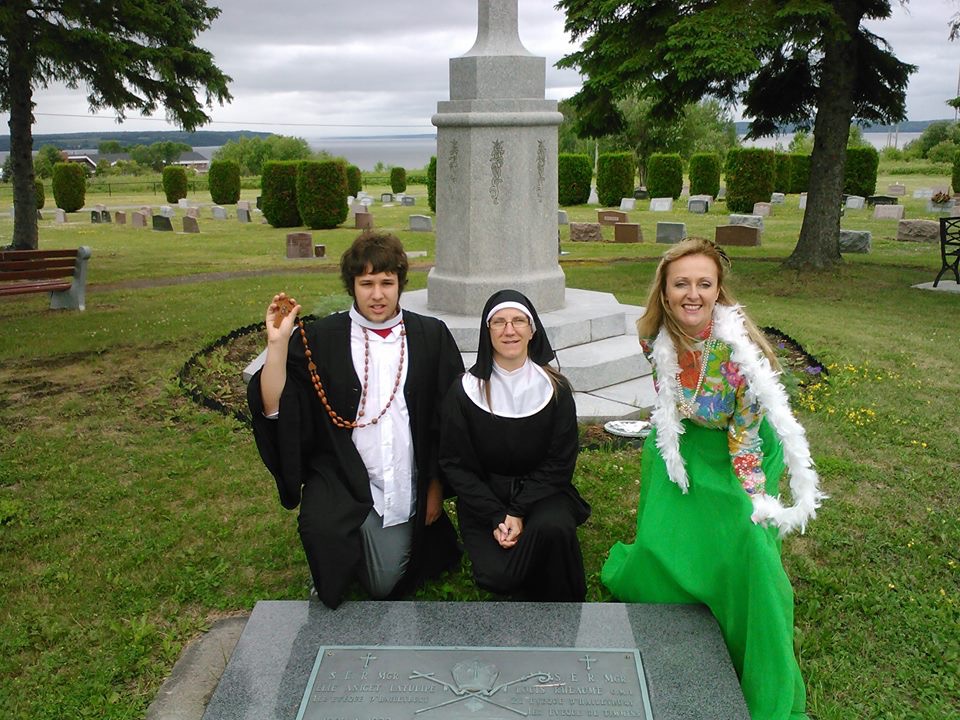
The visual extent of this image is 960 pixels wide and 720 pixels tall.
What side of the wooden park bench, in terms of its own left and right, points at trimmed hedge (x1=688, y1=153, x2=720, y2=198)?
back

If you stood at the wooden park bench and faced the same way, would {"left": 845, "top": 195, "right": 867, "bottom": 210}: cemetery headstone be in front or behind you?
behind

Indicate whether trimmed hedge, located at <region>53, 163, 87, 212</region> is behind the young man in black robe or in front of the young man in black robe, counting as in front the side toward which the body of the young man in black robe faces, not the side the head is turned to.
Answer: behind

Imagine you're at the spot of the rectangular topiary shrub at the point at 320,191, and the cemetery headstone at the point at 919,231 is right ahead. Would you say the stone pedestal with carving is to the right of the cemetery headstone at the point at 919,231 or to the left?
right

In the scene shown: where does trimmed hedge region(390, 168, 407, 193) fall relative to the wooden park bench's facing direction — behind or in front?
behind

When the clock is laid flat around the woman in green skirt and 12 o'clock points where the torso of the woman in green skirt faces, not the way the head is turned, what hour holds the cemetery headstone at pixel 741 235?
The cemetery headstone is roughly at 6 o'clock from the woman in green skirt.

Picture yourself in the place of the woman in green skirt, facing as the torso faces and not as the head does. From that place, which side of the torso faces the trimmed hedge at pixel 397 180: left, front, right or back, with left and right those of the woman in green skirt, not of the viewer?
back

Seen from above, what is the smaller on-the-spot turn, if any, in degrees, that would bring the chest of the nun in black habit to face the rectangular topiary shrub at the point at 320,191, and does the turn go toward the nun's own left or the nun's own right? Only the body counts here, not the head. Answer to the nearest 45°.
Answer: approximately 180°

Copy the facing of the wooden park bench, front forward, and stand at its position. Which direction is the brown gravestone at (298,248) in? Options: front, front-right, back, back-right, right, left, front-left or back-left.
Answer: back
